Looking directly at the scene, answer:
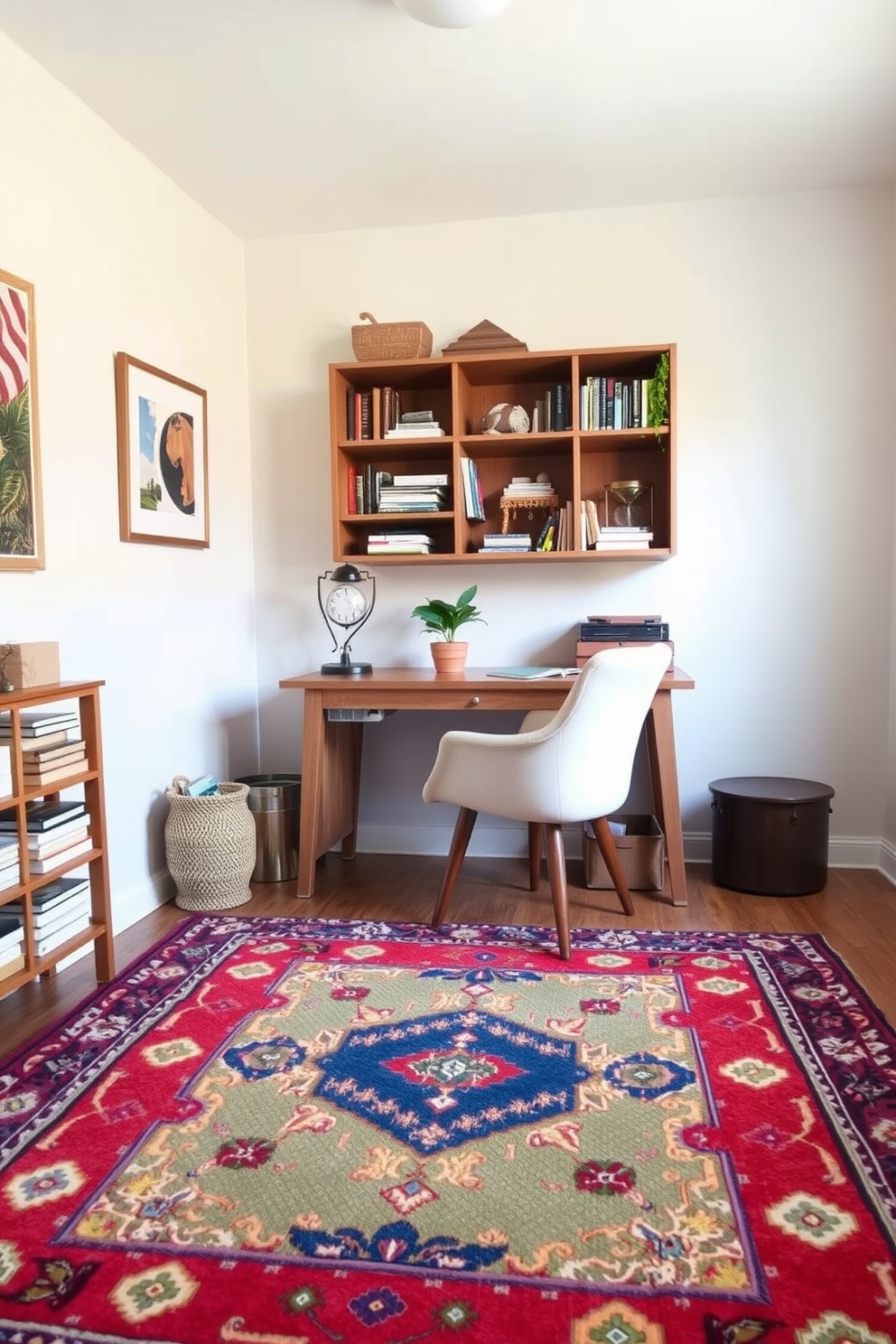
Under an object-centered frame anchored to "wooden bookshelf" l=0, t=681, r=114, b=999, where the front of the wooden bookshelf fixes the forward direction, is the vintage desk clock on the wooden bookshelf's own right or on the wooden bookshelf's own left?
on the wooden bookshelf's own left

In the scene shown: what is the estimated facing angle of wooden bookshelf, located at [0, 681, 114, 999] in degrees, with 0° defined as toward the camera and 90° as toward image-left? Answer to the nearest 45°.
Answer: approximately 315°

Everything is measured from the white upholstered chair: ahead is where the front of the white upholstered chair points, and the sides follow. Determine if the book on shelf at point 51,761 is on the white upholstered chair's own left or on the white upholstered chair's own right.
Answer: on the white upholstered chair's own left

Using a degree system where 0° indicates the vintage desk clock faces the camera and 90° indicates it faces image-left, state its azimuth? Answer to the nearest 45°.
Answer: approximately 0°

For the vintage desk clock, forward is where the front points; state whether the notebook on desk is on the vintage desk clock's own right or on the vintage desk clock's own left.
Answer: on the vintage desk clock's own left

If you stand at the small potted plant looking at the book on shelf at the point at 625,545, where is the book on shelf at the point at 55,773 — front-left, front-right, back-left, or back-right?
back-right

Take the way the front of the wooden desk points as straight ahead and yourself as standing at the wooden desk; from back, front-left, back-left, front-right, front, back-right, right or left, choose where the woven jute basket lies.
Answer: right

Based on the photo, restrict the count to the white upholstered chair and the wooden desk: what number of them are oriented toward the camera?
1
